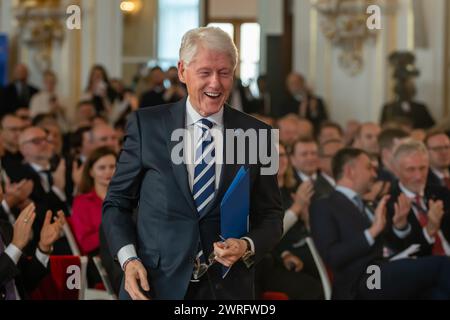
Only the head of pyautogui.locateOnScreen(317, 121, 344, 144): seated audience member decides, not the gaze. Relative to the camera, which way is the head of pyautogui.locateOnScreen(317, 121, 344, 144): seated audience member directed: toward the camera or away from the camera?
toward the camera

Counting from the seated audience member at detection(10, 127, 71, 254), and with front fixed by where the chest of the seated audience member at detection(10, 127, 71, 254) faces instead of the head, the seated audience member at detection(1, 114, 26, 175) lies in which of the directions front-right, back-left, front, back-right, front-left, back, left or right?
back-left

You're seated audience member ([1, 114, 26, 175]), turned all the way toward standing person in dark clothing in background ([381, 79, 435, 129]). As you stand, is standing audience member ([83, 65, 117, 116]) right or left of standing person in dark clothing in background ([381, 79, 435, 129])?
left

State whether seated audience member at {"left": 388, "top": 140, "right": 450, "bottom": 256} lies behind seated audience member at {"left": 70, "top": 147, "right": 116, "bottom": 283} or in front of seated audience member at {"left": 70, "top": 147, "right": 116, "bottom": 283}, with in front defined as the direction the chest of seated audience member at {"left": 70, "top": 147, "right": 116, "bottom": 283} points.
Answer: in front

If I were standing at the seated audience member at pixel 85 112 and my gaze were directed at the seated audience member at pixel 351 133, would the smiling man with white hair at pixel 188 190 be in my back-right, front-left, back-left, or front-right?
front-right

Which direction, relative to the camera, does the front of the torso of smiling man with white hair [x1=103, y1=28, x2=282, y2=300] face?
toward the camera

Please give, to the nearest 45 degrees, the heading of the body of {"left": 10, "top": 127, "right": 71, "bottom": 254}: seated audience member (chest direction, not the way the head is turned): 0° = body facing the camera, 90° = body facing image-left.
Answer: approximately 315°

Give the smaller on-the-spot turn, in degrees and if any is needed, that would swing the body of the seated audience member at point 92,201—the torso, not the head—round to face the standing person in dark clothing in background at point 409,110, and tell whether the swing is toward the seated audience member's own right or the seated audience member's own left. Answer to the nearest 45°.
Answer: approximately 90° to the seated audience member's own left

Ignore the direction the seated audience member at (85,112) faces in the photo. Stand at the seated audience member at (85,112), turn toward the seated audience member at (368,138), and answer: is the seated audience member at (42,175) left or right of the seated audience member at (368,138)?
right

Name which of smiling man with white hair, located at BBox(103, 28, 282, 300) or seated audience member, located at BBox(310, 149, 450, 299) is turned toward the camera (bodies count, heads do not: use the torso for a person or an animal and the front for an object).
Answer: the smiling man with white hair

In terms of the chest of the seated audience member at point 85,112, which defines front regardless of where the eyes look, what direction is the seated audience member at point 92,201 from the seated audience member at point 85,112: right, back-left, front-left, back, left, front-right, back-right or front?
front-right

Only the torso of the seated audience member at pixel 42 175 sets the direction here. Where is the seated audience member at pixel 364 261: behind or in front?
in front

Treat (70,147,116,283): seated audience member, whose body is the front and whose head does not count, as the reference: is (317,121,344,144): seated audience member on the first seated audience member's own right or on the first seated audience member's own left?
on the first seated audience member's own left

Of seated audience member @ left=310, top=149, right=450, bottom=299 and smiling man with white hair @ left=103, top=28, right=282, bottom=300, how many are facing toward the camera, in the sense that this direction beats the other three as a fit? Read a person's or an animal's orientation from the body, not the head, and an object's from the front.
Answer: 1

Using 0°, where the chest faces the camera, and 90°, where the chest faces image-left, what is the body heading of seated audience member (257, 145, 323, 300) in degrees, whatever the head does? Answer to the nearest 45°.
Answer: approximately 45°
